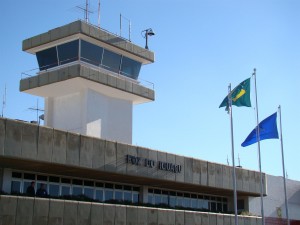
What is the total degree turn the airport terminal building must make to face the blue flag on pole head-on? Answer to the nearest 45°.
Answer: approximately 45° to its left

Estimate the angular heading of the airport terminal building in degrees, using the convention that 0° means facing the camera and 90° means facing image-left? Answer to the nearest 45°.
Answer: approximately 315°
